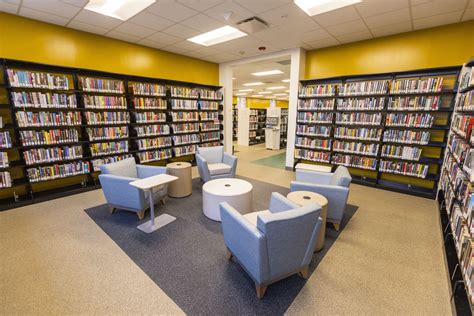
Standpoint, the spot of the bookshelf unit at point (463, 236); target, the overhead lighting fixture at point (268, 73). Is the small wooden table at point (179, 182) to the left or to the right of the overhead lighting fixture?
left

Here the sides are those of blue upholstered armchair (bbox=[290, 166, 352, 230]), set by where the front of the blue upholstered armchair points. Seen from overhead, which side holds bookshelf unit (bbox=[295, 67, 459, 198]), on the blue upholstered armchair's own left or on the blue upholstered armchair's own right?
on the blue upholstered armchair's own right

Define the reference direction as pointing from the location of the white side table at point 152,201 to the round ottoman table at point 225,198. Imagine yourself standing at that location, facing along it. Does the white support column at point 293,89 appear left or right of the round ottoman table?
left

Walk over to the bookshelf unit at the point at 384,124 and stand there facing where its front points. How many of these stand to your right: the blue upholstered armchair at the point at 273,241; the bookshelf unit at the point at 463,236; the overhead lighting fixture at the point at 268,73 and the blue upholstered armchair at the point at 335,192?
1

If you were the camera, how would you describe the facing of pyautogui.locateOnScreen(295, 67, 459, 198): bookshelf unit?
facing the viewer and to the left of the viewer

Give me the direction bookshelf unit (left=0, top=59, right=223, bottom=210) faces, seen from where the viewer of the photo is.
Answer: facing the viewer and to the right of the viewer

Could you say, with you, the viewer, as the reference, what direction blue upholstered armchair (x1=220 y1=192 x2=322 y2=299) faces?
facing away from the viewer and to the left of the viewer

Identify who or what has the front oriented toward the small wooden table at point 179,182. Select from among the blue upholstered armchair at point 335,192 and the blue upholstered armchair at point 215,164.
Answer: the blue upholstered armchair at point 335,192

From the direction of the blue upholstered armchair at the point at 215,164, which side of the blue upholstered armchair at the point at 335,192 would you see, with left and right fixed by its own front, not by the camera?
front

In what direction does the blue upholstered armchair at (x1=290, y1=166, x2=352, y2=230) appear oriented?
to the viewer's left

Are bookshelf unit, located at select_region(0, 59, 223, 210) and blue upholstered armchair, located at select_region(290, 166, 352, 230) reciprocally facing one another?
yes

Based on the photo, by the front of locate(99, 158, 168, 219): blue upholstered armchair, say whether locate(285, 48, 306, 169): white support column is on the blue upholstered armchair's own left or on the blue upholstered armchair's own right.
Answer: on the blue upholstered armchair's own left

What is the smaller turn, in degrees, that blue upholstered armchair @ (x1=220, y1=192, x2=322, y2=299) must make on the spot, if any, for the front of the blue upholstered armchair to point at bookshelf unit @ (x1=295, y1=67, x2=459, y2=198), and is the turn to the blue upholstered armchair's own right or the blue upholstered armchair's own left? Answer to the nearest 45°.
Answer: approximately 90° to the blue upholstered armchair's own right

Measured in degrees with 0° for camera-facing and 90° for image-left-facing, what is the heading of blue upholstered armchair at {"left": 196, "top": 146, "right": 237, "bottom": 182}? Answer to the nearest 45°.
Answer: approximately 315°

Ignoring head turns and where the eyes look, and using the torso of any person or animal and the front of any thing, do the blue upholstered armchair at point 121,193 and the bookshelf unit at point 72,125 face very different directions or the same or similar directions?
same or similar directions

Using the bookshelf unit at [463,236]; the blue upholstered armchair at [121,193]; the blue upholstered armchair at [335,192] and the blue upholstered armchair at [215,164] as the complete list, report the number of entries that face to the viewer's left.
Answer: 2
